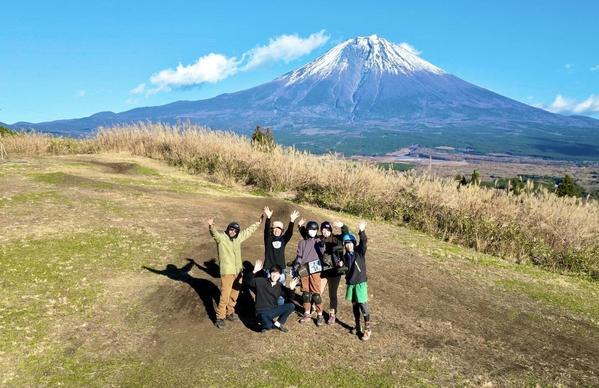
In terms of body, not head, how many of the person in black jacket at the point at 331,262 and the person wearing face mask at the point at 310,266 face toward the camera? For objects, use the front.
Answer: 2

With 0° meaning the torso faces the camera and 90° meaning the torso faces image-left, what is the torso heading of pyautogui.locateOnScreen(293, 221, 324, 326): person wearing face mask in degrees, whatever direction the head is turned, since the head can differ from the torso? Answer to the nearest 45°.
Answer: approximately 0°

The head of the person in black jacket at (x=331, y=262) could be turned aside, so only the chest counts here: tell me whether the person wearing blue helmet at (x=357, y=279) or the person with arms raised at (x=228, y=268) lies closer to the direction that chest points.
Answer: the person wearing blue helmet

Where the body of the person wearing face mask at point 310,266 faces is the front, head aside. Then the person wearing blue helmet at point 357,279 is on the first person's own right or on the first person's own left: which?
on the first person's own left

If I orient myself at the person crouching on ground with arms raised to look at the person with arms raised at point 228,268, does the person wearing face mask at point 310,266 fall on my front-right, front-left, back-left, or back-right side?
back-right

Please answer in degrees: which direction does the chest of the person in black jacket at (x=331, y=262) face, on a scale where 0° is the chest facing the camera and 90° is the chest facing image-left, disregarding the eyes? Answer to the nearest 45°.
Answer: approximately 0°

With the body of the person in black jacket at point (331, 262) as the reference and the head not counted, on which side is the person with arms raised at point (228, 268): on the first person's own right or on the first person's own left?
on the first person's own right

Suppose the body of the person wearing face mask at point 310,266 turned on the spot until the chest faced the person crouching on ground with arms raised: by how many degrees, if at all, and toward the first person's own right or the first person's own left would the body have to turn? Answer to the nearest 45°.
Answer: approximately 45° to the first person's own right
